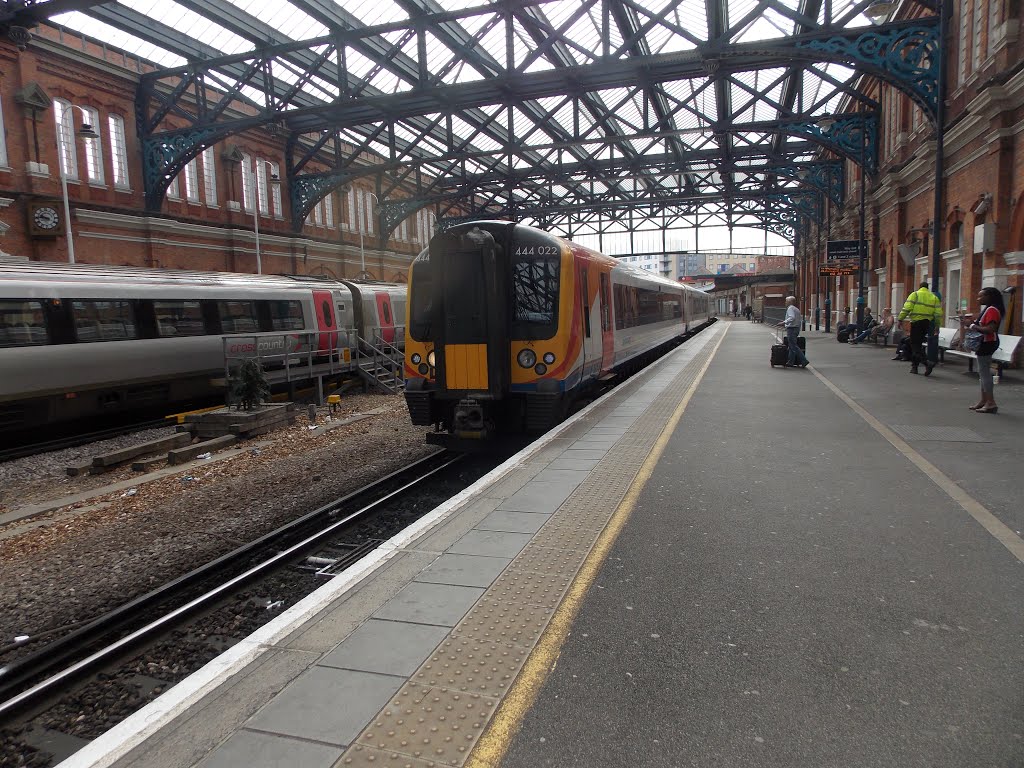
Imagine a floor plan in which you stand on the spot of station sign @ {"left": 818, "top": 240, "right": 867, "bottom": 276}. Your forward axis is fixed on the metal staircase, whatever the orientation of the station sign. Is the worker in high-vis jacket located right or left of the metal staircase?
left

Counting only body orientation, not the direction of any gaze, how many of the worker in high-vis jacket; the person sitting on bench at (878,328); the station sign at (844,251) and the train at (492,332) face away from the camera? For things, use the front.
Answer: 1

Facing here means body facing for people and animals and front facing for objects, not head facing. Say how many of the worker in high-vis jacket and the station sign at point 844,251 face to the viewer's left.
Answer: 0

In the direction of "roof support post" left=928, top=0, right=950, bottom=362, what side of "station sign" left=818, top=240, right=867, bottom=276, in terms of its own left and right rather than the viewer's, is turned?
front

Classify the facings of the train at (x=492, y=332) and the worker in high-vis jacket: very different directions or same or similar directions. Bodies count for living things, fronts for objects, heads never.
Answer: very different directions

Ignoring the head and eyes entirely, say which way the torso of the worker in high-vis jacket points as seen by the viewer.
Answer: away from the camera

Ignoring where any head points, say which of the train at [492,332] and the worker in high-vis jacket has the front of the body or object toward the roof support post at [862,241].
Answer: the worker in high-vis jacket

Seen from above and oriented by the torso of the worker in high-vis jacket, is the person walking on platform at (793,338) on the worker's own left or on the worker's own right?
on the worker's own left

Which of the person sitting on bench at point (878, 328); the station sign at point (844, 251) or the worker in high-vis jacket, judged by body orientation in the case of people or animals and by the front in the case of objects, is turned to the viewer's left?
the person sitting on bench

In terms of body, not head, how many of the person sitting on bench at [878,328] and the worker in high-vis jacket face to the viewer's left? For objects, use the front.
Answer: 1

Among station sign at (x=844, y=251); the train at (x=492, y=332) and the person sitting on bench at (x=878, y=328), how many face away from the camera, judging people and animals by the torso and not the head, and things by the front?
0

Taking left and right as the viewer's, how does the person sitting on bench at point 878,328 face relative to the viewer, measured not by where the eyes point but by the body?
facing to the left of the viewer

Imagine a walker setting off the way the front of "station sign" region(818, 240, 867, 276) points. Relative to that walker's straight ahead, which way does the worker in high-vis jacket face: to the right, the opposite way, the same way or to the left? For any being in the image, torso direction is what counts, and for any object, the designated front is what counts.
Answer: the opposite way

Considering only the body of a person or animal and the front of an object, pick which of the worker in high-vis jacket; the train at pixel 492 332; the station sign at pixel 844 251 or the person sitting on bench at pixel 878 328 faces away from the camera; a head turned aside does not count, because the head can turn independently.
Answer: the worker in high-vis jacket

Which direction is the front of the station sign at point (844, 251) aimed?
toward the camera

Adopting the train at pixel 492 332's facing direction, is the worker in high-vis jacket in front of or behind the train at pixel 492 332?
behind

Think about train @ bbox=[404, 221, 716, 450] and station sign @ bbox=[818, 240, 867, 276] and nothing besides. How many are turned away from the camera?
0

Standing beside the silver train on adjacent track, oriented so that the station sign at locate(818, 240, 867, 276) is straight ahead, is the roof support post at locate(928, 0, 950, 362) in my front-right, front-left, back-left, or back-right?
front-right

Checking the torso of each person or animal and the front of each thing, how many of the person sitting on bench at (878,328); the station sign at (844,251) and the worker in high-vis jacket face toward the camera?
1
